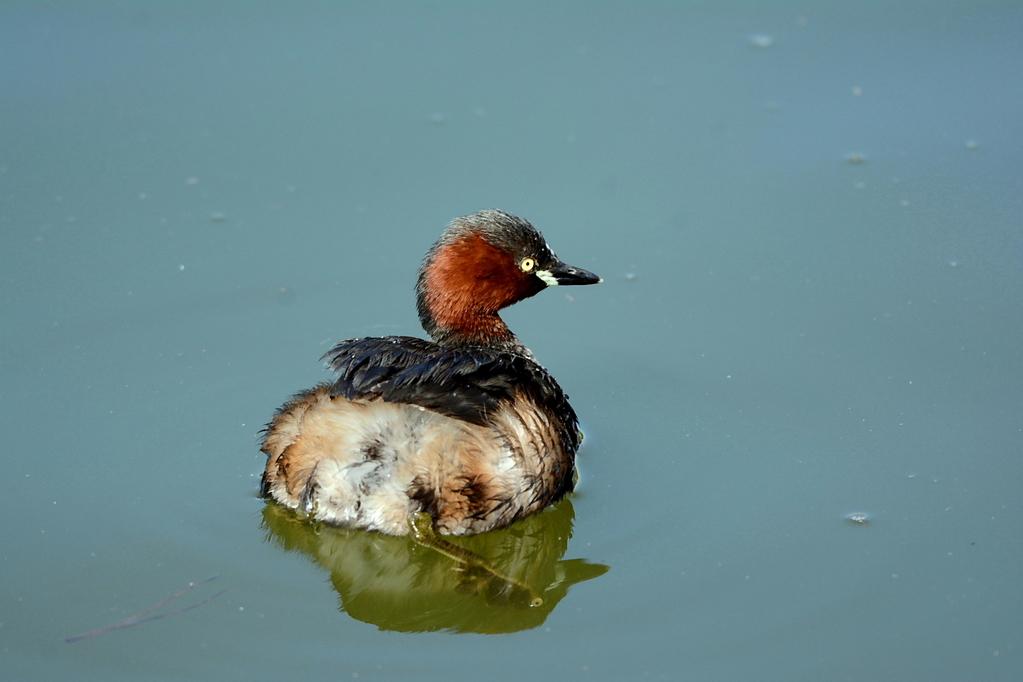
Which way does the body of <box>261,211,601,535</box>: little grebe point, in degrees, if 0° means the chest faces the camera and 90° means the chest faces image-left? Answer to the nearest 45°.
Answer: approximately 270°
